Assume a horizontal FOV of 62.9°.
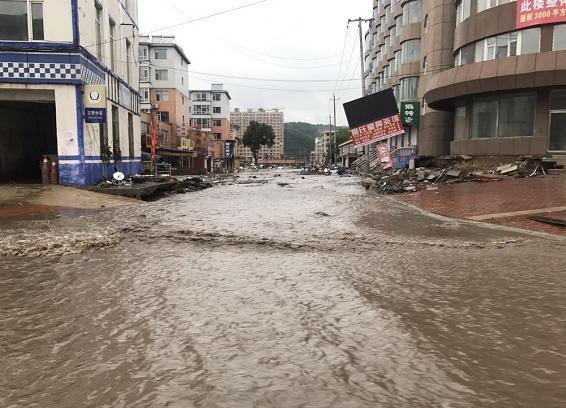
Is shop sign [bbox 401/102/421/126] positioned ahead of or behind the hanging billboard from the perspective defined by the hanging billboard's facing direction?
behind

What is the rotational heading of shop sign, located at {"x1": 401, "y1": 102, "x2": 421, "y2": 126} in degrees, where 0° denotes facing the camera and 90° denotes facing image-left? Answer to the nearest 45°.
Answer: approximately 0°

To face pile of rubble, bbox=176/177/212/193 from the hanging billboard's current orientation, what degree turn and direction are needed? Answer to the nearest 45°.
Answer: approximately 45° to its right

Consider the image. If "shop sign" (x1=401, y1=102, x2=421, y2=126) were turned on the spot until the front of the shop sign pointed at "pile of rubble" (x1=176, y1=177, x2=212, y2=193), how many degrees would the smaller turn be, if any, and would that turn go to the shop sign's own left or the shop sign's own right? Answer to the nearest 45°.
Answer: approximately 45° to the shop sign's own right

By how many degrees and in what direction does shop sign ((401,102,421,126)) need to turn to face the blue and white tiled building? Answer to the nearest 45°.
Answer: approximately 45° to its right

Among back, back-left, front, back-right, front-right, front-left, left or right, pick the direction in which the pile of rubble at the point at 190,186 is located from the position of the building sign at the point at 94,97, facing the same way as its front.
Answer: back-left

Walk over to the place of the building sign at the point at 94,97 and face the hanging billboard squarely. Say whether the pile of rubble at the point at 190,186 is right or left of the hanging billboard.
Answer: left
